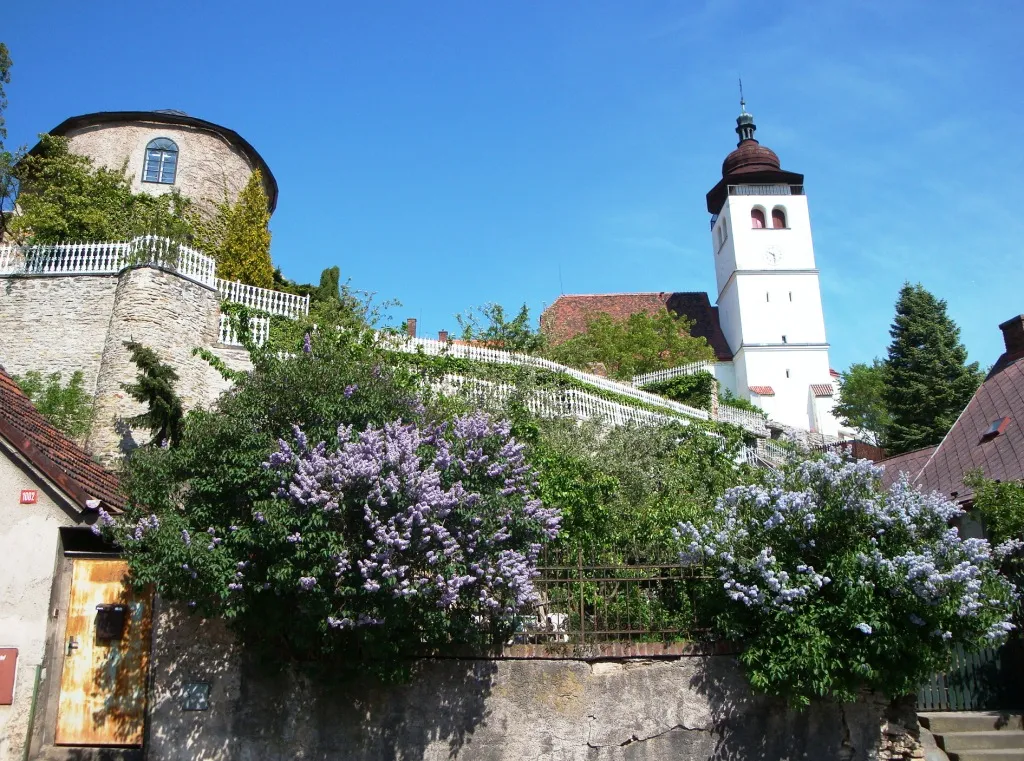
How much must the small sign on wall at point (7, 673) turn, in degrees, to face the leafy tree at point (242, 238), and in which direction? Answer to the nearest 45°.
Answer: approximately 180°

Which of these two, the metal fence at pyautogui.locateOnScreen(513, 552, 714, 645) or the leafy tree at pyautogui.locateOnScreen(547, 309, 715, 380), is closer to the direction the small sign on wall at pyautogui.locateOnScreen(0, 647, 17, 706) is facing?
the metal fence

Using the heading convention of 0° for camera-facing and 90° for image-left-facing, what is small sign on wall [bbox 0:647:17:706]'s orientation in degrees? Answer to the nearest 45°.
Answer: approximately 0°

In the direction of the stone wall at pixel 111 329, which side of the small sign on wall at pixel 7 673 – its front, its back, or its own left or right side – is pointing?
back

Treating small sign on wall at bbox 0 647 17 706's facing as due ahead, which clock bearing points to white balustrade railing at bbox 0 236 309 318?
The white balustrade railing is roughly at 6 o'clock from the small sign on wall.

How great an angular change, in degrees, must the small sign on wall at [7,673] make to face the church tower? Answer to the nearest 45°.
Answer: approximately 135° to its left

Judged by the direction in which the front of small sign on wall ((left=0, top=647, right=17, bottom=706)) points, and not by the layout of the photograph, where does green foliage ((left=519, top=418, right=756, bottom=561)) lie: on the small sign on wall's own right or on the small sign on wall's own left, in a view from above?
on the small sign on wall's own left

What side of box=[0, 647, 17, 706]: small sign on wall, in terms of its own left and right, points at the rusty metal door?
left

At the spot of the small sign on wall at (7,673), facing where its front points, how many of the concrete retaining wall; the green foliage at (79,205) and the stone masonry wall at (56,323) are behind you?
2
